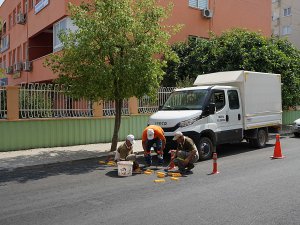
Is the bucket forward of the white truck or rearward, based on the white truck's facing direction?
forward

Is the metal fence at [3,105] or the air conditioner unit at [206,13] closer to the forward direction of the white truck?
the metal fence

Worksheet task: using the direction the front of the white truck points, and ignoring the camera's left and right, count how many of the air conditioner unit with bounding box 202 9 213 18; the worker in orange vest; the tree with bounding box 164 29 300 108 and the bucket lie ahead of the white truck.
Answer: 2

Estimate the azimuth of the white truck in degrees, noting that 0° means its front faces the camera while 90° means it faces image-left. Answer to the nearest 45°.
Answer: approximately 45°

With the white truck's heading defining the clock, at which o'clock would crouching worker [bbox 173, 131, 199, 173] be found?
The crouching worker is roughly at 11 o'clock from the white truck.

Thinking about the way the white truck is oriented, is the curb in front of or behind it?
in front

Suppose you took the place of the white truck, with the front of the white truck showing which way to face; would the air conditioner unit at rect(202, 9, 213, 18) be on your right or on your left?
on your right

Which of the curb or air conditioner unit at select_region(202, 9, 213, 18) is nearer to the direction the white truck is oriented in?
the curb

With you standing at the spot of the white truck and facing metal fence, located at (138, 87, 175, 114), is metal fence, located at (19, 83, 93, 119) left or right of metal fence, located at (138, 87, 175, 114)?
left

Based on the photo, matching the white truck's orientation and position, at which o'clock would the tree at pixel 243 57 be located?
The tree is roughly at 5 o'clock from the white truck.

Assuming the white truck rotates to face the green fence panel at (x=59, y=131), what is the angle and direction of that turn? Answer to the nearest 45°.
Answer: approximately 45° to its right

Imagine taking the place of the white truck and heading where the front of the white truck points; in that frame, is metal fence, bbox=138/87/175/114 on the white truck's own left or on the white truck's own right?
on the white truck's own right

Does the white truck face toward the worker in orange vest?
yes

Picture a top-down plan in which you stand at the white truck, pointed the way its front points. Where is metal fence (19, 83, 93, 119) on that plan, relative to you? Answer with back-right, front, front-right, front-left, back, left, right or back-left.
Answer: front-right
